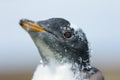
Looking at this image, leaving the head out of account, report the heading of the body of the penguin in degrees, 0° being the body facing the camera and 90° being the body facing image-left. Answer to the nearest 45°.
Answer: approximately 90°
